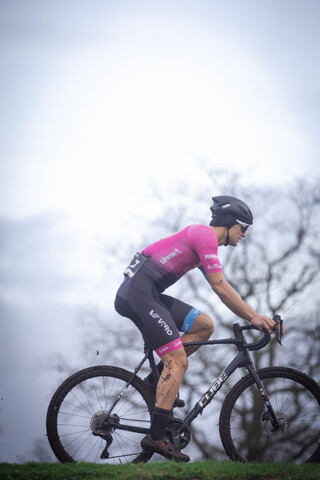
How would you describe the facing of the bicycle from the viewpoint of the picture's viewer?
facing to the right of the viewer

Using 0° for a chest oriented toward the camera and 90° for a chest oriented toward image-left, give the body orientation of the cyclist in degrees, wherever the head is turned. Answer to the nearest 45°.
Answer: approximately 270°

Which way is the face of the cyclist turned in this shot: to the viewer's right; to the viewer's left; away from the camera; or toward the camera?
to the viewer's right
